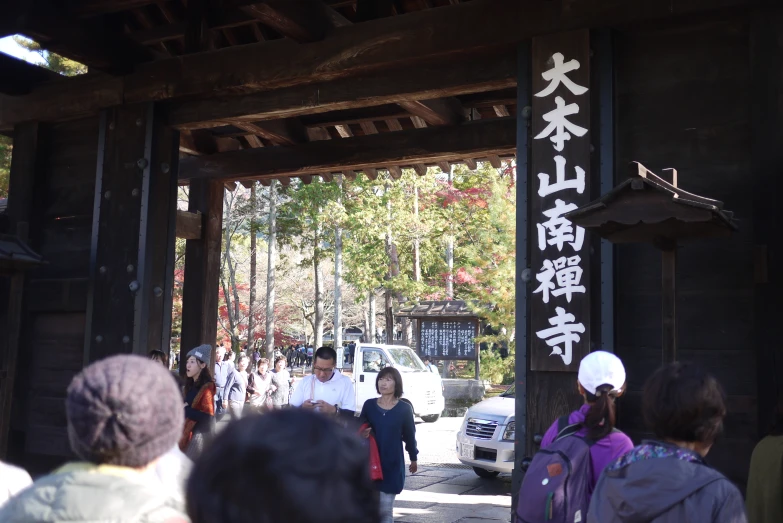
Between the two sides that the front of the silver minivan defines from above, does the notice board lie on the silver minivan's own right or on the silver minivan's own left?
on the silver minivan's own right

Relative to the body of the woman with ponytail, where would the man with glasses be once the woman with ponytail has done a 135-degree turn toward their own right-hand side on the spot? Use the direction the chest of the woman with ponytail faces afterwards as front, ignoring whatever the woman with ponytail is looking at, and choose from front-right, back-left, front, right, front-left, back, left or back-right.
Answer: back

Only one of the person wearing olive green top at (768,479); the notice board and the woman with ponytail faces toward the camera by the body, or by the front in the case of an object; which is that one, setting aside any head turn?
the notice board

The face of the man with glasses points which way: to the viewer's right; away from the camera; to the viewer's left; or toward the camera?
toward the camera

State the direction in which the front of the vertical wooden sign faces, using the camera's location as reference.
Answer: facing the viewer

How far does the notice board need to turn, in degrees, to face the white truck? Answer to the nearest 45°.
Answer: approximately 45° to its right

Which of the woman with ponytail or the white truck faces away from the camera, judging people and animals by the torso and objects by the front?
the woman with ponytail

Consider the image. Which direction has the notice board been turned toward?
toward the camera

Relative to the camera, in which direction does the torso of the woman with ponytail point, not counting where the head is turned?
away from the camera

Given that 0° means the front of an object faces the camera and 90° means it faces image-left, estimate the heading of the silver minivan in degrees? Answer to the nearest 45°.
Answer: approximately 45°

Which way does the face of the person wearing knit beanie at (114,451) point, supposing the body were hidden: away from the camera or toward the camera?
away from the camera

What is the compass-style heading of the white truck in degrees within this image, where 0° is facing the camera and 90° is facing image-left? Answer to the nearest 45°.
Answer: approximately 315°

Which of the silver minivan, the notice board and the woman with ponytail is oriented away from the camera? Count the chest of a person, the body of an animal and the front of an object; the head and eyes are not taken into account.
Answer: the woman with ponytail

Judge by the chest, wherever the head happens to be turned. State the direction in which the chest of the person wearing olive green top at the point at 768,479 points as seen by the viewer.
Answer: away from the camera

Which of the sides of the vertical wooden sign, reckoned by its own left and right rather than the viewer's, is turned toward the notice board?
back

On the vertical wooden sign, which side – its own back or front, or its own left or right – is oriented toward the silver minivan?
back

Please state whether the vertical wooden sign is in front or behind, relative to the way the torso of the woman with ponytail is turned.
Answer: in front
